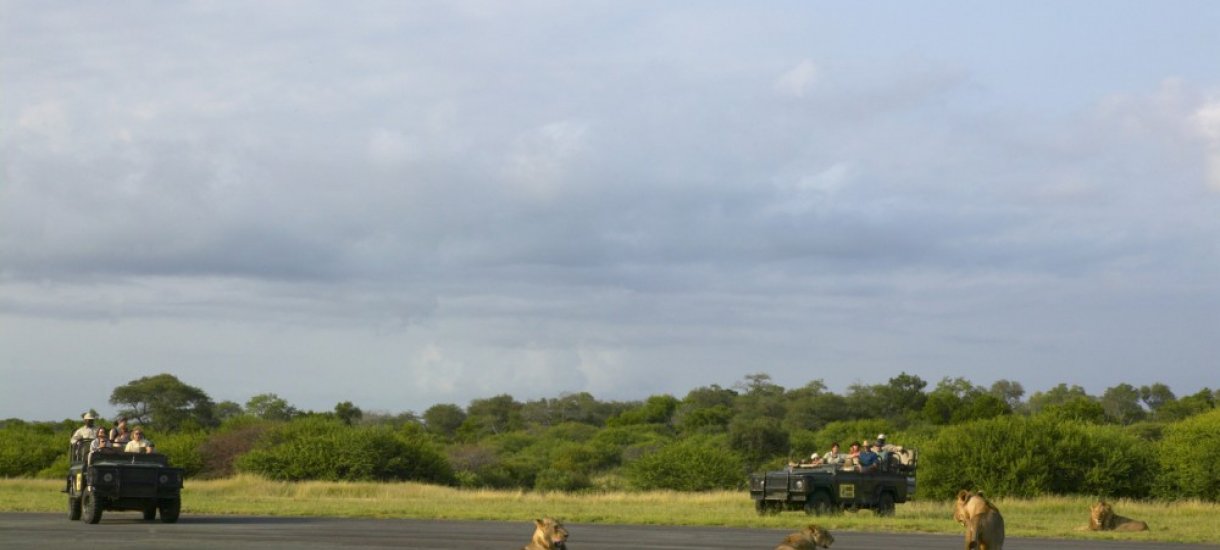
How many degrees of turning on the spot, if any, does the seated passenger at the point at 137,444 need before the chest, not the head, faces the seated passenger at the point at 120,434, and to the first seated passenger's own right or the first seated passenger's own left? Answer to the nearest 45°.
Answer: approximately 135° to the first seated passenger's own right

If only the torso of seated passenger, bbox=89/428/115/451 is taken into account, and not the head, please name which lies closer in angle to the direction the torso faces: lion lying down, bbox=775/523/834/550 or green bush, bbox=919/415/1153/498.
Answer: the lion lying down

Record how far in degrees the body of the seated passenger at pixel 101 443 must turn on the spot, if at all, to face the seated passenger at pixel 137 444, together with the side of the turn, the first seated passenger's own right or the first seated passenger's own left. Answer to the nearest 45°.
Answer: approximately 90° to the first seated passenger's own left

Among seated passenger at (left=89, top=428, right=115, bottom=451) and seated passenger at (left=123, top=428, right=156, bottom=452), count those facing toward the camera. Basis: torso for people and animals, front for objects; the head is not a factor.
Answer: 2

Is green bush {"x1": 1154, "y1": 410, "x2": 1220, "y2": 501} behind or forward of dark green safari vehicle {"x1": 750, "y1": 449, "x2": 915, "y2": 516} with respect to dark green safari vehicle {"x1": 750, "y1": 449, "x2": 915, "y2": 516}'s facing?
behind

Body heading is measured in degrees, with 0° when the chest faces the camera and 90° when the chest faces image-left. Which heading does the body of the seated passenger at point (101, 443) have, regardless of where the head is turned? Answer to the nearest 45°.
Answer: approximately 0°

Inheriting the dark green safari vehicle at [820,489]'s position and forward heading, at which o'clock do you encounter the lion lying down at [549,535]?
The lion lying down is roughly at 11 o'clock from the dark green safari vehicle.

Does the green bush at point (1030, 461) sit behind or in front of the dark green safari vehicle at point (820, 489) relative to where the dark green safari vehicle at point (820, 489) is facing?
behind

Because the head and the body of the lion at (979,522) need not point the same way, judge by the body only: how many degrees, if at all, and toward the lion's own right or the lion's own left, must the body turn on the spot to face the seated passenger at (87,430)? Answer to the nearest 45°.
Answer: approximately 90° to the lion's own right
